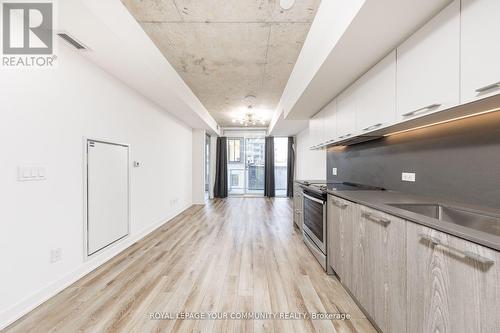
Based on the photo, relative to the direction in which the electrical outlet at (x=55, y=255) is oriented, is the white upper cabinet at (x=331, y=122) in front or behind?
in front

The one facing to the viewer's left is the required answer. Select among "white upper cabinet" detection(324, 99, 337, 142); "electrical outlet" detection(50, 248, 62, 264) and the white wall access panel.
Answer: the white upper cabinet

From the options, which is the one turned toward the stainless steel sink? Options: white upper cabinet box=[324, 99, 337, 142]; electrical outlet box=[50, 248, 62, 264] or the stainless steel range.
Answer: the electrical outlet

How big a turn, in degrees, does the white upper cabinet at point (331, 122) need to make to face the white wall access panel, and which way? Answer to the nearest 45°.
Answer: approximately 45° to its left

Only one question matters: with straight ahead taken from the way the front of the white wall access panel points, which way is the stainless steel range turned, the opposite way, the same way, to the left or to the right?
the opposite way

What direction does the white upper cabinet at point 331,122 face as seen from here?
to the viewer's left

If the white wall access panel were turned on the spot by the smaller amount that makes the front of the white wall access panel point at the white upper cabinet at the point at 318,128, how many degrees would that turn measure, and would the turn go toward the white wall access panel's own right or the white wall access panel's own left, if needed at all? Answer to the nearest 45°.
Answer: approximately 45° to the white wall access panel's own left

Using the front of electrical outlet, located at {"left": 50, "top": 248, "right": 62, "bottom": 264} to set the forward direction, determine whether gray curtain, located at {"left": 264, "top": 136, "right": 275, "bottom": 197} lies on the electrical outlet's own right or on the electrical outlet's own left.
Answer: on the electrical outlet's own left

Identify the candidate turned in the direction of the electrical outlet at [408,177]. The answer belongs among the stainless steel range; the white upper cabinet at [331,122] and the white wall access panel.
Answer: the white wall access panel

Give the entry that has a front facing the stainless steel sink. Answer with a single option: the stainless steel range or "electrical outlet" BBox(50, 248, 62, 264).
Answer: the electrical outlet

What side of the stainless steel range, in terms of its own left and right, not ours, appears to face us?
left

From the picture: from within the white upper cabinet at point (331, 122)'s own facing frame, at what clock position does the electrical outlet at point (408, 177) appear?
The electrical outlet is roughly at 8 o'clock from the white upper cabinet.

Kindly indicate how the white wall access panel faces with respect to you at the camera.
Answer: facing the viewer and to the right of the viewer

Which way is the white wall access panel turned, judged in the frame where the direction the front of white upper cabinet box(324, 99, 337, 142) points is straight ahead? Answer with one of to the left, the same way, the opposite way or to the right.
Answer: the opposite way

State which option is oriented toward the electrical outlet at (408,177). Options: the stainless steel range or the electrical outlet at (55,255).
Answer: the electrical outlet at (55,255)

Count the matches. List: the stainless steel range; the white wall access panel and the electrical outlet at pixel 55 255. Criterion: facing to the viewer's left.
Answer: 1
